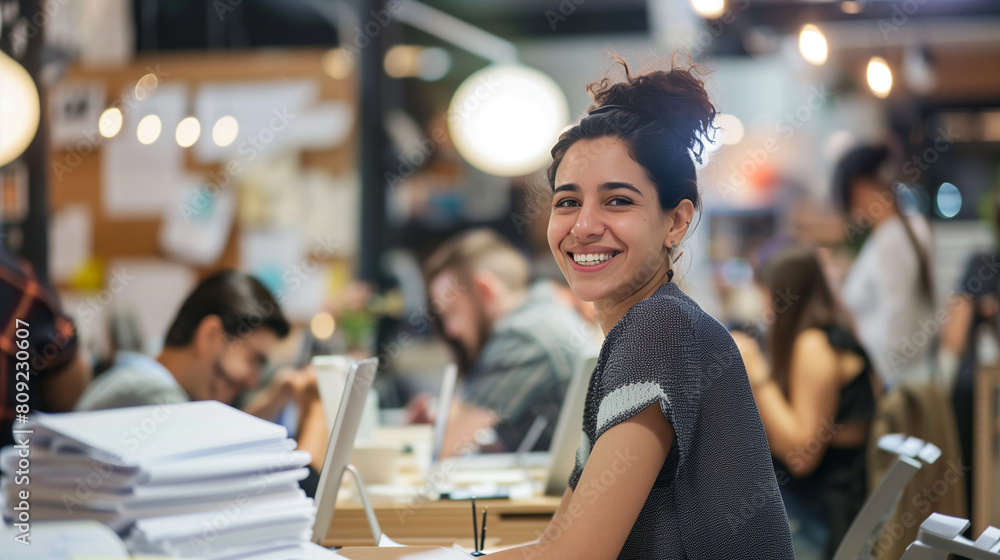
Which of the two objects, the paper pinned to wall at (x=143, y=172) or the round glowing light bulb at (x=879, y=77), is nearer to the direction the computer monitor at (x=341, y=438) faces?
the paper pinned to wall

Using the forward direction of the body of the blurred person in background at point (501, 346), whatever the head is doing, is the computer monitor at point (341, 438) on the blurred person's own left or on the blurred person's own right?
on the blurred person's own left

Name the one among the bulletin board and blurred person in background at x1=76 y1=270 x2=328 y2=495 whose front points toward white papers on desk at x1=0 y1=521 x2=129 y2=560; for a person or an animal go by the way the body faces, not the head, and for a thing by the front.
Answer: the bulletin board

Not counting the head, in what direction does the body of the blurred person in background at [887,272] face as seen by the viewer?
to the viewer's left

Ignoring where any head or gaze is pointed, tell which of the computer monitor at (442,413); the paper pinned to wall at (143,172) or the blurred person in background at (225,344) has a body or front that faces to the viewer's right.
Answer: the blurred person in background

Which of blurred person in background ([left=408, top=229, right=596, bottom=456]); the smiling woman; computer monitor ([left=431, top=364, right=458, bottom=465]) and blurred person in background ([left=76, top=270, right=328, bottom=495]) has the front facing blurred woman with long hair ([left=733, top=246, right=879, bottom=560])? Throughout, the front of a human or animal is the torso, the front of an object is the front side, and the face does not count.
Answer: blurred person in background ([left=76, top=270, right=328, bottom=495])

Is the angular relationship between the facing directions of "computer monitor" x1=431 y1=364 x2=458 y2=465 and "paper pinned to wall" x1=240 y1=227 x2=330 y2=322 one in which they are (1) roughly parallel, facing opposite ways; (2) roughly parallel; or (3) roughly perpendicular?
roughly perpendicular

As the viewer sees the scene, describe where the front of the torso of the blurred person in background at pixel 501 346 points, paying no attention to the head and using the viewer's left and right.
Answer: facing to the left of the viewer

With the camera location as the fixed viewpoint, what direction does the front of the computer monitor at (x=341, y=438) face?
facing to the left of the viewer

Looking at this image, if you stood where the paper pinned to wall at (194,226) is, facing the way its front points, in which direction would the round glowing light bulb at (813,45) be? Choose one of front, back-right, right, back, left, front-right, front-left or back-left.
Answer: front-left

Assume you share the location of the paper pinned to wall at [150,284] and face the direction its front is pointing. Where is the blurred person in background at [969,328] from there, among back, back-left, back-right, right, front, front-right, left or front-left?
front-left

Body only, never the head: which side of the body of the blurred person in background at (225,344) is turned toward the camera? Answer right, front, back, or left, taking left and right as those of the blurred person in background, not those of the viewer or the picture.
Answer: right

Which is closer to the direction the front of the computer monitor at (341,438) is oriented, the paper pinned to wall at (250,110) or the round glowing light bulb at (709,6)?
the paper pinned to wall

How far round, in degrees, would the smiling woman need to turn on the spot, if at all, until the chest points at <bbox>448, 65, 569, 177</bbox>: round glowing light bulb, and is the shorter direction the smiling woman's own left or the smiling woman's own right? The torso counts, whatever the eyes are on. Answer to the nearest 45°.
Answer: approximately 90° to the smiling woman's own right
